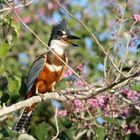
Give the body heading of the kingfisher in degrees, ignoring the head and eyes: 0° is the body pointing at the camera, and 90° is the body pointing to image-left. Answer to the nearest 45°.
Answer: approximately 315°

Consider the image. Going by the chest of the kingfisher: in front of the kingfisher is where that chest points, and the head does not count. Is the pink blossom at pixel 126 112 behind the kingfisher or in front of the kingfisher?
in front

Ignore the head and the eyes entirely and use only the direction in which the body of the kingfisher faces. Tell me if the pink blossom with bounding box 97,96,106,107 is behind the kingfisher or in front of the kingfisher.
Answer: in front

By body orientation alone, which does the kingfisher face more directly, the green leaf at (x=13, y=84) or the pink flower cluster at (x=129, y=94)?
the pink flower cluster
